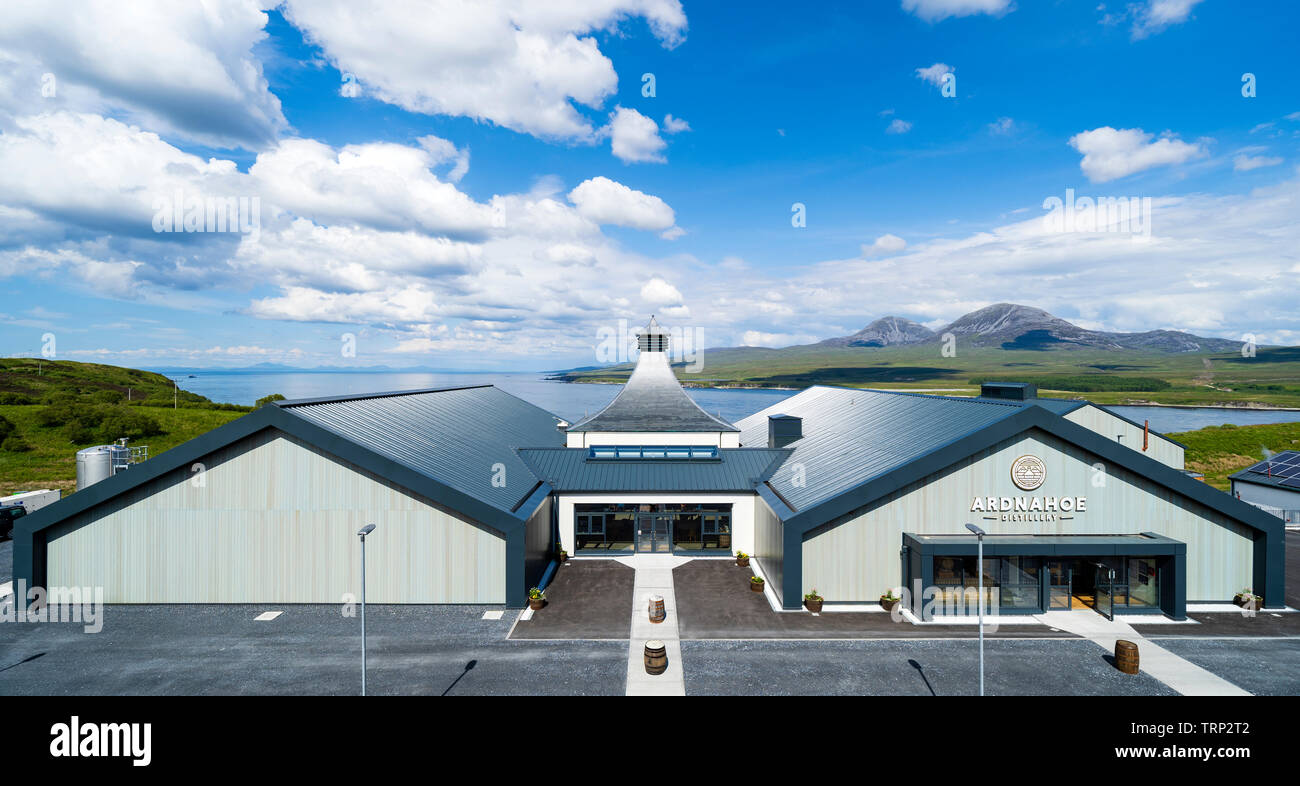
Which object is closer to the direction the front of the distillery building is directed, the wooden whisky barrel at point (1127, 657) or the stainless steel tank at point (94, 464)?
the wooden whisky barrel

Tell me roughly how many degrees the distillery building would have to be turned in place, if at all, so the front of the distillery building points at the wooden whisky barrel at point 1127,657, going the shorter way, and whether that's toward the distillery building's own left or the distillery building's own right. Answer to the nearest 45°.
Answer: approximately 45° to the distillery building's own left

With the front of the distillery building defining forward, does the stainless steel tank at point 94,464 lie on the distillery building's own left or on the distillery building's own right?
on the distillery building's own right

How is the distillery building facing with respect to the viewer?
toward the camera

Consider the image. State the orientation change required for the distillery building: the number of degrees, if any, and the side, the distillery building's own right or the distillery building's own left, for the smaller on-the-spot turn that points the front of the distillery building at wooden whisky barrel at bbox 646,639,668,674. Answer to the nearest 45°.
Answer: approximately 45° to the distillery building's own right

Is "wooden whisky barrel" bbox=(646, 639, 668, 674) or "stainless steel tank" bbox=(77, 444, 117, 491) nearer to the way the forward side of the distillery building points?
the wooden whisky barrel
